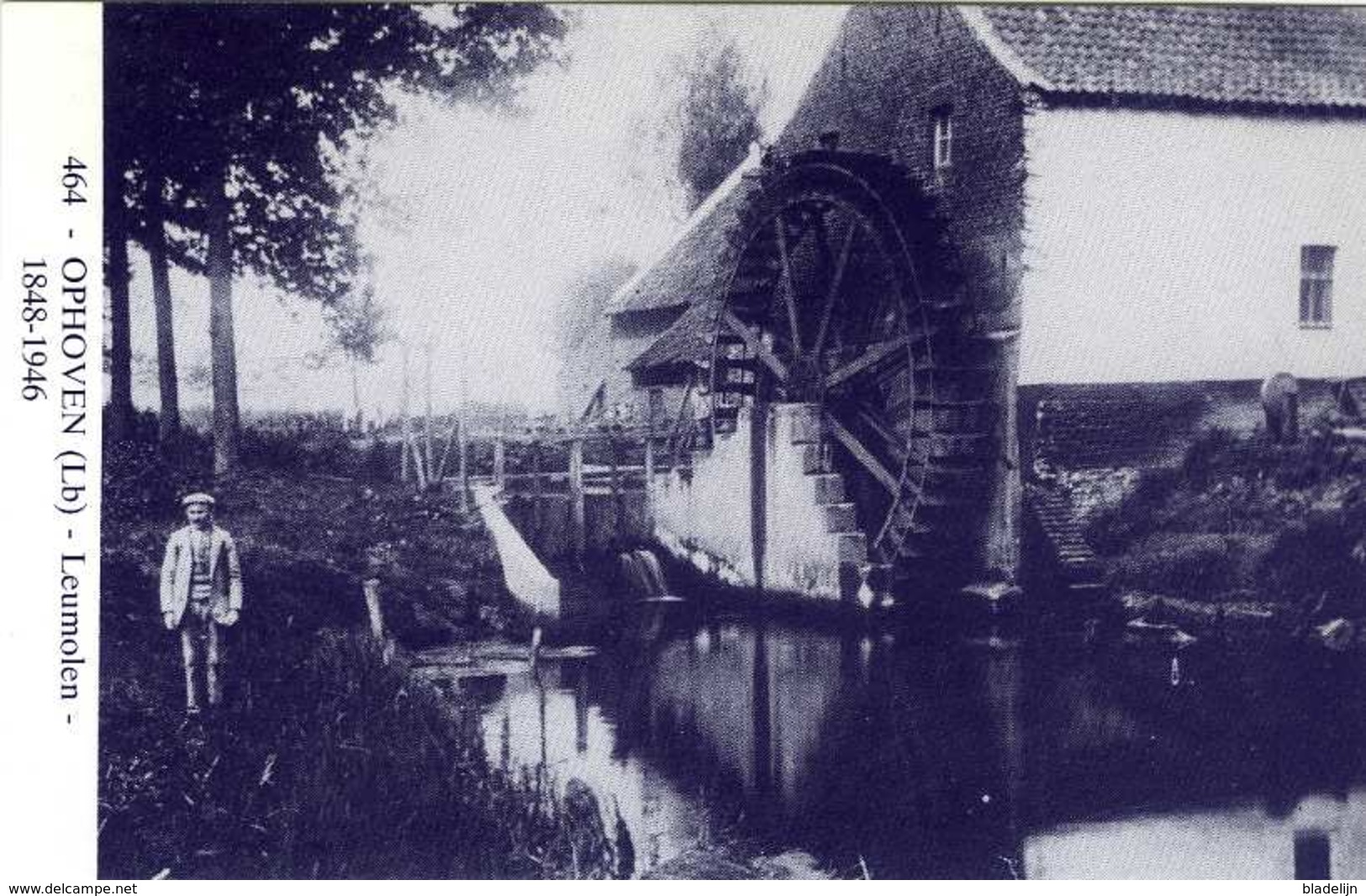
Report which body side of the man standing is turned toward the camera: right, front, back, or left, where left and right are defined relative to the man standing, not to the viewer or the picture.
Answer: front

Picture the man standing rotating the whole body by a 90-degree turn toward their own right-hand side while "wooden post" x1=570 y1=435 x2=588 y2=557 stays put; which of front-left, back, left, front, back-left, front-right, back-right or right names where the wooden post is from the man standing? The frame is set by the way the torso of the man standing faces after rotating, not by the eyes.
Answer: back-right

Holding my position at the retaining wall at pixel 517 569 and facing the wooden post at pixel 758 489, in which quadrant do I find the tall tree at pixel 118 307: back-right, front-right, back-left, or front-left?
back-left

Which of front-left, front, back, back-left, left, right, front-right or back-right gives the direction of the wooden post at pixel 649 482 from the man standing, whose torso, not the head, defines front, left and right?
back-left

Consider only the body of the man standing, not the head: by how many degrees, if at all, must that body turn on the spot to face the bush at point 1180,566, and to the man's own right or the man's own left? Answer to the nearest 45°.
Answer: approximately 90° to the man's own left
